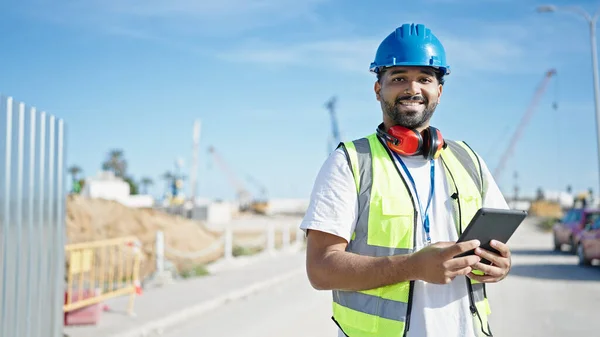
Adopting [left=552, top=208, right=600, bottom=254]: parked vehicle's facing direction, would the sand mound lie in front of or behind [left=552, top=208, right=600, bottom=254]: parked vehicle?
in front

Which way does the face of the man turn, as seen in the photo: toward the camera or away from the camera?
toward the camera

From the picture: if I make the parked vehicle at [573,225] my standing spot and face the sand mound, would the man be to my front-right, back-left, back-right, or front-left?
front-left

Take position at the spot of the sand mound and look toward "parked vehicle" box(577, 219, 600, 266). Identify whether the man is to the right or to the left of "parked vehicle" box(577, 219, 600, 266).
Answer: right

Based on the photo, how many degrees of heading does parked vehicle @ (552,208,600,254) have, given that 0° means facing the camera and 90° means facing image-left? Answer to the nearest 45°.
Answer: approximately 45°

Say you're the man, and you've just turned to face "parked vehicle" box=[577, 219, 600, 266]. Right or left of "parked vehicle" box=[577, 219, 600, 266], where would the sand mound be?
left

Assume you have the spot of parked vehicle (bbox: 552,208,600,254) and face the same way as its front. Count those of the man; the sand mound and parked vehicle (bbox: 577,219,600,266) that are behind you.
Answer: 0

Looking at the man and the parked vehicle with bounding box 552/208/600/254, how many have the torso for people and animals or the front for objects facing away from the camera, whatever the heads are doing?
0

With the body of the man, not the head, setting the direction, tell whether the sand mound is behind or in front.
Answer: behind

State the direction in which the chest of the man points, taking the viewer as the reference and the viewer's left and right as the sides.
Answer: facing the viewer and to the right of the viewer

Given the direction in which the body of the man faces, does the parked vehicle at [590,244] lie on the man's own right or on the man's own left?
on the man's own left
